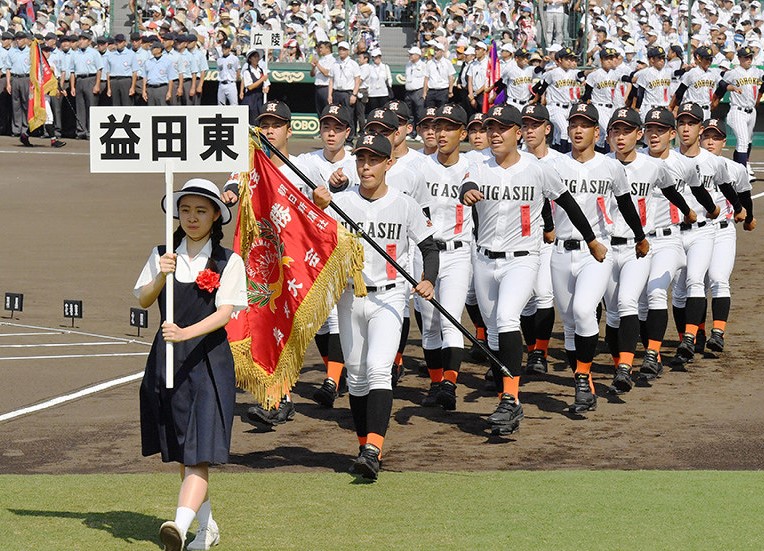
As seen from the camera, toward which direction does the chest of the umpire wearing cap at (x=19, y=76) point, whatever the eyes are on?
toward the camera

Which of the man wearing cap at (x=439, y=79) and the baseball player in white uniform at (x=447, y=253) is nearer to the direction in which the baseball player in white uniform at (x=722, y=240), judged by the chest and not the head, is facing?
the baseball player in white uniform

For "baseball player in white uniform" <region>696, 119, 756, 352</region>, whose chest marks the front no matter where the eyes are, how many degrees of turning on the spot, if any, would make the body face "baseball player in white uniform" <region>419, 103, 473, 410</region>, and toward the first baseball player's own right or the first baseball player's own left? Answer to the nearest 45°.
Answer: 0° — they already face them

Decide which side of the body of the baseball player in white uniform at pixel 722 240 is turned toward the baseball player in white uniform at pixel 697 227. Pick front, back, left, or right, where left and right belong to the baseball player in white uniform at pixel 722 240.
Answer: front

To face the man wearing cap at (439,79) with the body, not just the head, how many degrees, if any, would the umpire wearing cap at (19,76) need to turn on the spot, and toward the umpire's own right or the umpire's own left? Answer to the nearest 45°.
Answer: approximately 45° to the umpire's own left

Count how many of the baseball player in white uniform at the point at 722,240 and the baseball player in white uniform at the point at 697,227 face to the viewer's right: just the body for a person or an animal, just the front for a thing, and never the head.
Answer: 0

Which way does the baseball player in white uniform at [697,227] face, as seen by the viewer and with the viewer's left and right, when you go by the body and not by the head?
facing the viewer and to the left of the viewer

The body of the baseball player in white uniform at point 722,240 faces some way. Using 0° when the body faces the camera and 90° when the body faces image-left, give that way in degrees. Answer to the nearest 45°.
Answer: approximately 45°

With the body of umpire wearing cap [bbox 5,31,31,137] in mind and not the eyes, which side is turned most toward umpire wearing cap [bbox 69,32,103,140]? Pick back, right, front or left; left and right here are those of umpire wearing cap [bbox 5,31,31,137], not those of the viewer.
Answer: left

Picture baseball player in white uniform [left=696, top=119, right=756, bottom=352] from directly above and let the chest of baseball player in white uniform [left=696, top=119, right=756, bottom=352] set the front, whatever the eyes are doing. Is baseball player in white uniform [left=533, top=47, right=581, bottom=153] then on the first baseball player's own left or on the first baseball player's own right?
on the first baseball player's own right

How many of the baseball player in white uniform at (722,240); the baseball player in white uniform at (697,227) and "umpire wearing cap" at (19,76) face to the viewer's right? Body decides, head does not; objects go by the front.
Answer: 0

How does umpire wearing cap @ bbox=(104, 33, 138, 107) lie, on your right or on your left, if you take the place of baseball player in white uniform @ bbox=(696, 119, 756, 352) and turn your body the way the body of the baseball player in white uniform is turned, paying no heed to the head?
on your right

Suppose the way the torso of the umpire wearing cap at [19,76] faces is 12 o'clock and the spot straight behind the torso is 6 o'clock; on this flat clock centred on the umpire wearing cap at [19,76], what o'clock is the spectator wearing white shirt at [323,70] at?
the spectator wearing white shirt at [323,70] is roughly at 10 o'clock from the umpire wearing cap at [19,76].

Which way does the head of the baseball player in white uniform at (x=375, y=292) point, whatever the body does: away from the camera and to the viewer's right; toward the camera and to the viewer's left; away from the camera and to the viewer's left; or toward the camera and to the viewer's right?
toward the camera and to the viewer's left

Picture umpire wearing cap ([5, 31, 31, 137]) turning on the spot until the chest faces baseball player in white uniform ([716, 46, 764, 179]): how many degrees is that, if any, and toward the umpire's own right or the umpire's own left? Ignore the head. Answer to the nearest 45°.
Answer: approximately 45° to the umpire's own left

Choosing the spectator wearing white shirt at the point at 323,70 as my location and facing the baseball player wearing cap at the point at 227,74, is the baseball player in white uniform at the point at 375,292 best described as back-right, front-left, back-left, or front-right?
back-left
